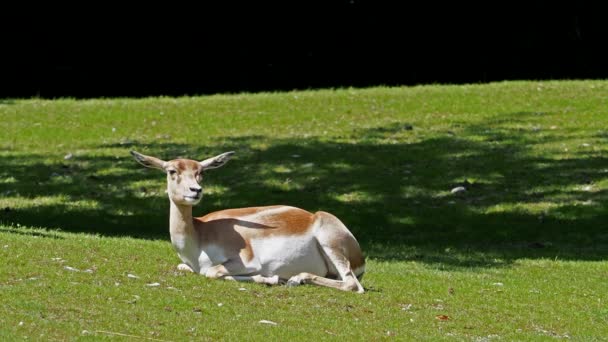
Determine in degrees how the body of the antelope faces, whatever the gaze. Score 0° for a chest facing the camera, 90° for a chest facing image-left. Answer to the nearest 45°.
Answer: approximately 90°

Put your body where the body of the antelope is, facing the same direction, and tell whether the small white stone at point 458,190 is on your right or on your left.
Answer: on your right
